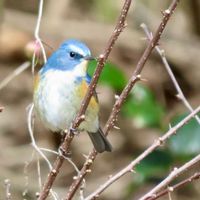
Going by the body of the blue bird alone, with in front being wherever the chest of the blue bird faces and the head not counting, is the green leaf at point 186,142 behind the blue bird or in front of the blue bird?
behind

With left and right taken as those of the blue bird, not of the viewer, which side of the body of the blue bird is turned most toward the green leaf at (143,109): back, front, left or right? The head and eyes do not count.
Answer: back

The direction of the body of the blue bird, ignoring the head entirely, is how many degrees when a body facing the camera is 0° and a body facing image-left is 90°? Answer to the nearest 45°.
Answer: approximately 45°
